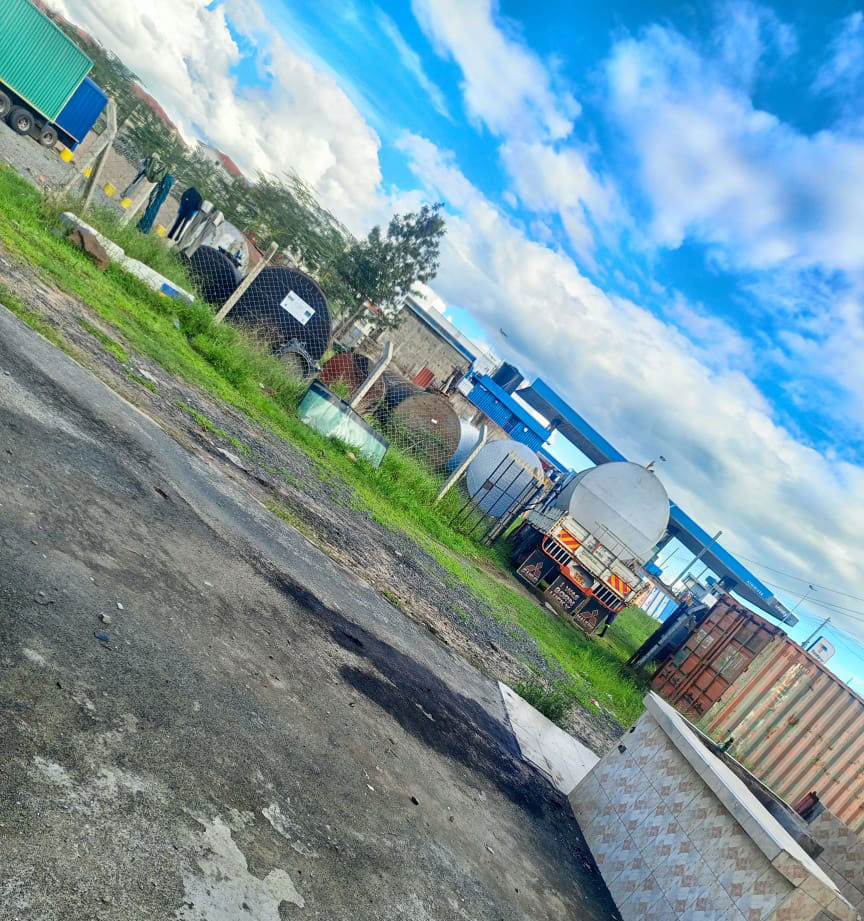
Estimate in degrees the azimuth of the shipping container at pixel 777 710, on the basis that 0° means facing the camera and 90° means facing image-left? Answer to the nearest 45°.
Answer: approximately 45°

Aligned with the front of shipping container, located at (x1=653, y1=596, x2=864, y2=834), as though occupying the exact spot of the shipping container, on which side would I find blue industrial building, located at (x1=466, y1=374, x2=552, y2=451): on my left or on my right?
on my right

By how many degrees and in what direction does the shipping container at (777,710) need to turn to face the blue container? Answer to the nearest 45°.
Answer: approximately 45° to its right

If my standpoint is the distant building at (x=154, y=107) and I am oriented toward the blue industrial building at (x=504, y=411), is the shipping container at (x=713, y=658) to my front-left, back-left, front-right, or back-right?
front-right

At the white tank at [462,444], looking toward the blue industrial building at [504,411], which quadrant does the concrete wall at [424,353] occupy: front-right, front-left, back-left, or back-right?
front-left

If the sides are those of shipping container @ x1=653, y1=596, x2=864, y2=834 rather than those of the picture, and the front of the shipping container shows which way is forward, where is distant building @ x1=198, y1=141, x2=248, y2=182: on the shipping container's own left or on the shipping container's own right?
on the shipping container's own right

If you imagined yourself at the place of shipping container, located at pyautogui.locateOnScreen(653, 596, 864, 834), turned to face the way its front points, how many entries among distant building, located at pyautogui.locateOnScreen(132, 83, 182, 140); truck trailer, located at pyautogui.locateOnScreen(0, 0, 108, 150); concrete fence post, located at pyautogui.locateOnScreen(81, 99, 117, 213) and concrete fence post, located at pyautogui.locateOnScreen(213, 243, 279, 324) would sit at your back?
0

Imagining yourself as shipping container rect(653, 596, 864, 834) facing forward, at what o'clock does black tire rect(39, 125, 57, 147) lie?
The black tire is roughly at 1 o'clock from the shipping container.

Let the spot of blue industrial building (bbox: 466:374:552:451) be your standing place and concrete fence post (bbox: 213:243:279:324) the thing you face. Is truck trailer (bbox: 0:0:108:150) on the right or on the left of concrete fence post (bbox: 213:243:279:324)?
right

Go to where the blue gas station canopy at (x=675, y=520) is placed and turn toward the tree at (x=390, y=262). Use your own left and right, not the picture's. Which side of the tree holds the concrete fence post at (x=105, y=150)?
left

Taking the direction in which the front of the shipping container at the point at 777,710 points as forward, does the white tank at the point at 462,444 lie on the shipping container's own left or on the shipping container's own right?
on the shipping container's own right

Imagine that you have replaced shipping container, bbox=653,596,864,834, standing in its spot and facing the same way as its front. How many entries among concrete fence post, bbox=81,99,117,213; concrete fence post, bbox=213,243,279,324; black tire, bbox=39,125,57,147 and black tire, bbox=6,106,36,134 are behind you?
0
